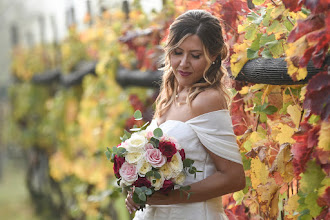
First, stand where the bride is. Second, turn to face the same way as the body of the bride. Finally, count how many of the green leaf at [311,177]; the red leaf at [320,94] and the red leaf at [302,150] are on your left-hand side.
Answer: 3

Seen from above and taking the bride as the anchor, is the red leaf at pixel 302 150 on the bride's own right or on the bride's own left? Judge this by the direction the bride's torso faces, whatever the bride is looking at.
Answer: on the bride's own left

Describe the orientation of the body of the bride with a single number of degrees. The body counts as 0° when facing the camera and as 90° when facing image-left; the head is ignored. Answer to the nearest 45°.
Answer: approximately 45°
